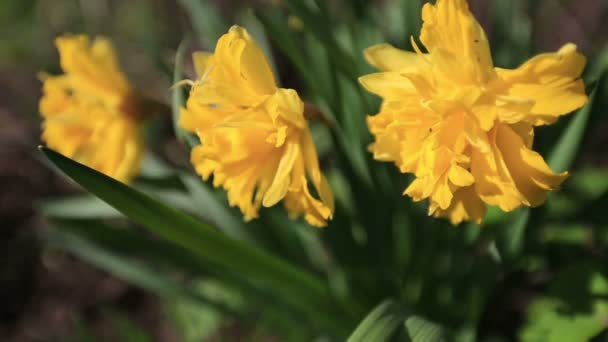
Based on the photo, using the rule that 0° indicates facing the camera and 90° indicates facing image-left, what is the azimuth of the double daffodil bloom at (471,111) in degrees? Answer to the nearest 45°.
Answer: approximately 45°

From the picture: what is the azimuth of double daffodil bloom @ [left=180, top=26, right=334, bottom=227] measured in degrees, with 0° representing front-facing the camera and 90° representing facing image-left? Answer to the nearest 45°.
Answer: approximately 45°
